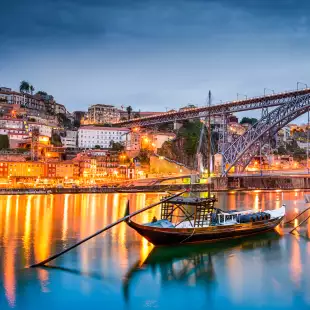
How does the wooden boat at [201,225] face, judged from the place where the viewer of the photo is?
facing away from the viewer and to the right of the viewer
